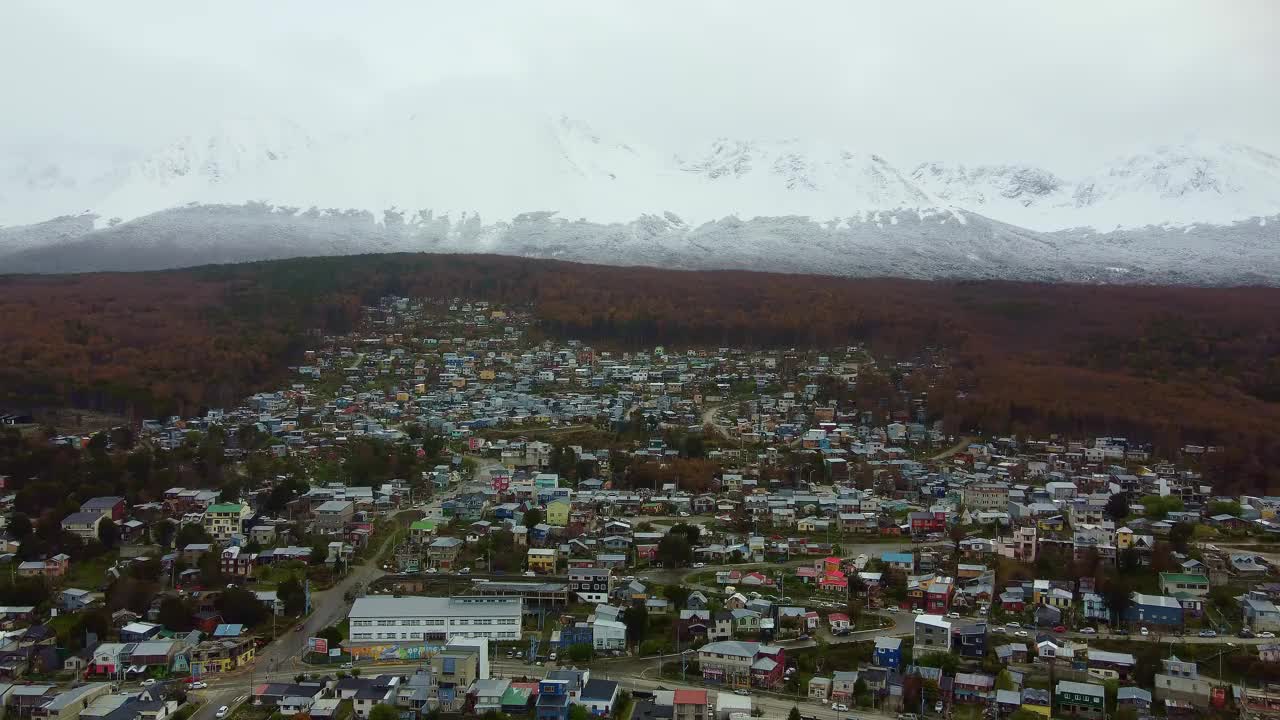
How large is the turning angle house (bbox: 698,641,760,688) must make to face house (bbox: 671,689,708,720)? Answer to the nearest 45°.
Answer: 0° — it already faces it

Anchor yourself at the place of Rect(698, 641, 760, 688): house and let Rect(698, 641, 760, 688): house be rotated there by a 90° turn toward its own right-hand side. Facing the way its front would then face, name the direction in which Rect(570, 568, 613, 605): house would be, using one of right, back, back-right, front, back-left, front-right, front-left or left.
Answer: front-right

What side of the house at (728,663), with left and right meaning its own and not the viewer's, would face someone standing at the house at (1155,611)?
left

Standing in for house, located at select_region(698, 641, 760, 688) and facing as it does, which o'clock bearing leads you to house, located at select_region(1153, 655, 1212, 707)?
house, located at select_region(1153, 655, 1212, 707) is roughly at 9 o'clock from house, located at select_region(698, 641, 760, 688).

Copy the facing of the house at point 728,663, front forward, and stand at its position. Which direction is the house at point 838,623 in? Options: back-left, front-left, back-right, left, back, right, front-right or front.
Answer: back-left

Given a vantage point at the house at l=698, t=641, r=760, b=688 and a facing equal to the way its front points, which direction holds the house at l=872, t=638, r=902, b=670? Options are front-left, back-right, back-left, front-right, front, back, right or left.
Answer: left

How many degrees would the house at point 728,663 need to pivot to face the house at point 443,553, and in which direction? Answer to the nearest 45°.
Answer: approximately 135° to its right

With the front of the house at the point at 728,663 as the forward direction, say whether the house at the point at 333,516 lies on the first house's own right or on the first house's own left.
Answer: on the first house's own right

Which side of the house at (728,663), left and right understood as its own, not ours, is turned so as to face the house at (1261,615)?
left

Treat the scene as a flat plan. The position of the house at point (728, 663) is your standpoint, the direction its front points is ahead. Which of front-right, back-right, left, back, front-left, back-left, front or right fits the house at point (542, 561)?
back-right

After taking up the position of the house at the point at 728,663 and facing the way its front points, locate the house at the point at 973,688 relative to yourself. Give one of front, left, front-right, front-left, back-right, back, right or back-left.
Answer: left

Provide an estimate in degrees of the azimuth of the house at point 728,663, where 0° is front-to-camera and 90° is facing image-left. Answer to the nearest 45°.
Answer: approximately 0°

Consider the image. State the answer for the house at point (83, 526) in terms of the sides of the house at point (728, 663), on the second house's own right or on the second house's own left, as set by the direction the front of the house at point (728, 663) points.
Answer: on the second house's own right

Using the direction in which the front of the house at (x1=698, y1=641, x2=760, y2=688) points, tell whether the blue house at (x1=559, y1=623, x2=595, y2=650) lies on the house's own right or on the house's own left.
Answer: on the house's own right

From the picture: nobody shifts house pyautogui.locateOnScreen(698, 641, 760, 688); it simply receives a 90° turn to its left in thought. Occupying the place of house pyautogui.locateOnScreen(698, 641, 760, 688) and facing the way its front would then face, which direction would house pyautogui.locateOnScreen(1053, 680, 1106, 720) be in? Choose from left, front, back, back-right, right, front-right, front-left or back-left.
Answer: front
